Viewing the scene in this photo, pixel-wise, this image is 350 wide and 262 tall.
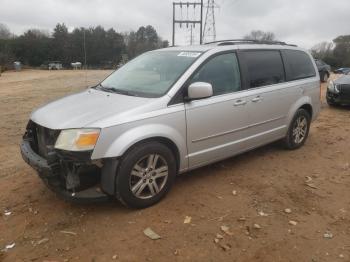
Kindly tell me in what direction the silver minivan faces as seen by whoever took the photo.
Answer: facing the viewer and to the left of the viewer
